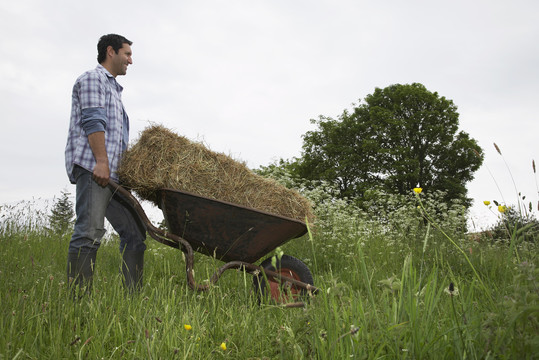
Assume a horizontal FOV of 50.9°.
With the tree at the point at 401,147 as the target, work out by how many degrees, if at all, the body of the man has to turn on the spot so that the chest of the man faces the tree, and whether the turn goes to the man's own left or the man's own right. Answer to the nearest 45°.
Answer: approximately 45° to the man's own left

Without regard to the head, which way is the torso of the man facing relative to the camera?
to the viewer's right

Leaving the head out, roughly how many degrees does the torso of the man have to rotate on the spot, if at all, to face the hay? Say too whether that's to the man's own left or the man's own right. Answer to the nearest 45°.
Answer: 0° — they already face it

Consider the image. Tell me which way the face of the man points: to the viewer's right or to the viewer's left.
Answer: to the viewer's right

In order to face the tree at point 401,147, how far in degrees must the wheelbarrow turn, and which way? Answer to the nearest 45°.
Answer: approximately 45° to its left

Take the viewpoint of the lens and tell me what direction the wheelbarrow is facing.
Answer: facing to the right of the viewer
